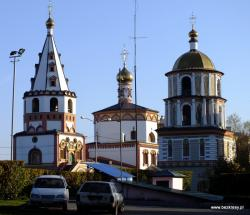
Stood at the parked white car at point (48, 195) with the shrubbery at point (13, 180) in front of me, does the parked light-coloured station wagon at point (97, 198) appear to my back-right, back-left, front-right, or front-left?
back-right

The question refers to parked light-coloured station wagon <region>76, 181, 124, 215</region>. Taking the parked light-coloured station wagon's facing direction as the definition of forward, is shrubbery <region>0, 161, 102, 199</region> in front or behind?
in front

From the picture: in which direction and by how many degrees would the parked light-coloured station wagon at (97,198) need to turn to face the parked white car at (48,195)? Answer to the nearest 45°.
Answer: approximately 45° to its left

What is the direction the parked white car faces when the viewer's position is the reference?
facing the viewer

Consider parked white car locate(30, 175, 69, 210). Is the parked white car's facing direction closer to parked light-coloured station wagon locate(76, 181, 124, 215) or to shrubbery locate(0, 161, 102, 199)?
the parked light-coloured station wagon

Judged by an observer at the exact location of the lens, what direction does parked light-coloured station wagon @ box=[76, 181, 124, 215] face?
facing away from the viewer
